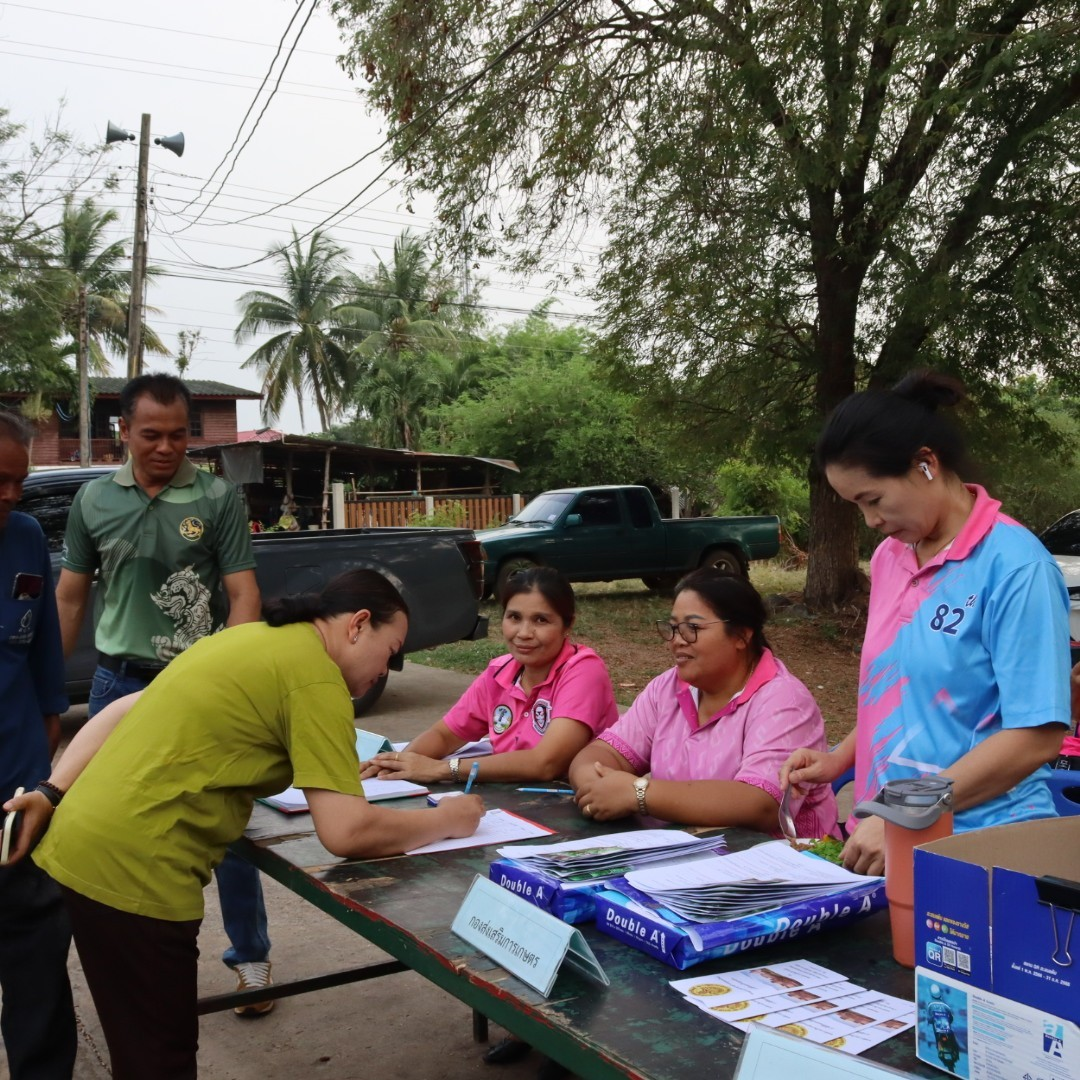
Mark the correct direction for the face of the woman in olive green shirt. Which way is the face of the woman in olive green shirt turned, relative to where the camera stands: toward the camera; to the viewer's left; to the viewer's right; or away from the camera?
to the viewer's right

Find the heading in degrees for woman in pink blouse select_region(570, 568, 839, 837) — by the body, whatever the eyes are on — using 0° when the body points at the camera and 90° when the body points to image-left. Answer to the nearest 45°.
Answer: approximately 45°

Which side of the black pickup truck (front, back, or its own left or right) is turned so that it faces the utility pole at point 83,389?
right

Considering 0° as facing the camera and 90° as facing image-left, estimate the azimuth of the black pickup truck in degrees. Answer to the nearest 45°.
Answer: approximately 90°

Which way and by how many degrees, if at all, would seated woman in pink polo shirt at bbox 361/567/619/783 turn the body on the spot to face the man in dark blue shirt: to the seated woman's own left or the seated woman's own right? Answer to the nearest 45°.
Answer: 0° — they already face them

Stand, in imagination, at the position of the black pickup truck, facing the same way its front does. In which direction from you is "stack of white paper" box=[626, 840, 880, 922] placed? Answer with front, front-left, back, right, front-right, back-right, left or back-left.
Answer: left

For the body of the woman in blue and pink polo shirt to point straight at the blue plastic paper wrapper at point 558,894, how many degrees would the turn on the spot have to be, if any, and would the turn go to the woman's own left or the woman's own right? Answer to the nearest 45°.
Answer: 0° — they already face it

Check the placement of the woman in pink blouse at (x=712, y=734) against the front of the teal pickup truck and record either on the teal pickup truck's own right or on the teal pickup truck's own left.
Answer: on the teal pickup truck's own left

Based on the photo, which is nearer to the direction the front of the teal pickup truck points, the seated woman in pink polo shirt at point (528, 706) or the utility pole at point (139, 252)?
the utility pole

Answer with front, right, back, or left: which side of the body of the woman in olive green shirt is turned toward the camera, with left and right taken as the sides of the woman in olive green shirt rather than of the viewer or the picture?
right

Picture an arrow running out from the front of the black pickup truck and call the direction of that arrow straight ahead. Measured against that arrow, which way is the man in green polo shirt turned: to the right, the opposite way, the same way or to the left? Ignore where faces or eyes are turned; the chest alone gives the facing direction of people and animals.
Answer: to the left

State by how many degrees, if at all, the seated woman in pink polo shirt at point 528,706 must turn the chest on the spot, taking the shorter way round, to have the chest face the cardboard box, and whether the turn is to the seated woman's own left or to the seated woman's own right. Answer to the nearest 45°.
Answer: approximately 45° to the seated woman's own left

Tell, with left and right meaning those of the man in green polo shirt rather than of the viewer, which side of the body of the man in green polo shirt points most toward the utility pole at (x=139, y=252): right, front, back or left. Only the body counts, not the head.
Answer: back

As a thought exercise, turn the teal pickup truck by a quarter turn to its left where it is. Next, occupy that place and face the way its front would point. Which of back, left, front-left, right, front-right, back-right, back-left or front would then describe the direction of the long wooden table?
front
